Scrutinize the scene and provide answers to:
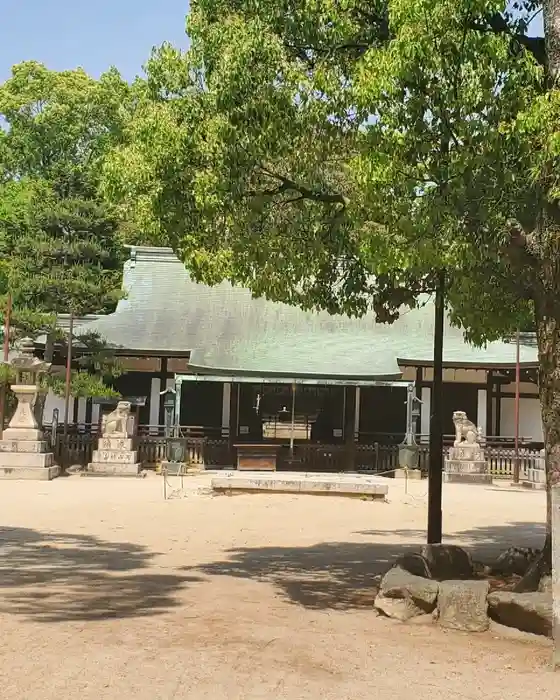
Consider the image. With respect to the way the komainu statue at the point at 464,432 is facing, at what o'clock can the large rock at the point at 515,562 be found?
The large rock is roughly at 9 o'clock from the komainu statue.

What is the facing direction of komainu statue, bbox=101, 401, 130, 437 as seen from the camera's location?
facing to the right of the viewer

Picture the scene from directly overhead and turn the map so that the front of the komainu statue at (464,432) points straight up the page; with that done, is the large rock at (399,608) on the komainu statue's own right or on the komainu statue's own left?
on the komainu statue's own left

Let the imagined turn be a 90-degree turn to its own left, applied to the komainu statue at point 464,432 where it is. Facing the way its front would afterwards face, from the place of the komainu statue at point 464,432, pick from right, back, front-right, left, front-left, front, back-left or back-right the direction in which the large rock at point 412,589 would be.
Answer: front

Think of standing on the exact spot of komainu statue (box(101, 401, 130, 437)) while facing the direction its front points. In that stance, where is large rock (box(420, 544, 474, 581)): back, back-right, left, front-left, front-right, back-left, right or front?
right

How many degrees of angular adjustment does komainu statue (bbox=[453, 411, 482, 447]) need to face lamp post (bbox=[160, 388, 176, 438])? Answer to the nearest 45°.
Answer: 0° — it already faces it

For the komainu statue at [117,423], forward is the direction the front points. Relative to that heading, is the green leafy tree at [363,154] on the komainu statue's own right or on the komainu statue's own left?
on the komainu statue's own right

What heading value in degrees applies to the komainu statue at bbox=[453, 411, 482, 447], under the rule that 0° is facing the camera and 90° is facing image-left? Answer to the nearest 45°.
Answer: approximately 90°

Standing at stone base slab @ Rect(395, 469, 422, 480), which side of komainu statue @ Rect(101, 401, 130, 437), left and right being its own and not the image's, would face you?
front

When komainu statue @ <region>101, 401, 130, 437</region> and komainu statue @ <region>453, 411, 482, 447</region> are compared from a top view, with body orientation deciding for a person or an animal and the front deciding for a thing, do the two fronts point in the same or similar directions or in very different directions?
very different directions

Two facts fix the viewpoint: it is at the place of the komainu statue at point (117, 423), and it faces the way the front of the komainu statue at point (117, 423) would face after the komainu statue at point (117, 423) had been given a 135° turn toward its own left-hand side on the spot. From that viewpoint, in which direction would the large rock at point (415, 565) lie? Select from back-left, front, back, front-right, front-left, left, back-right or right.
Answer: back-left
